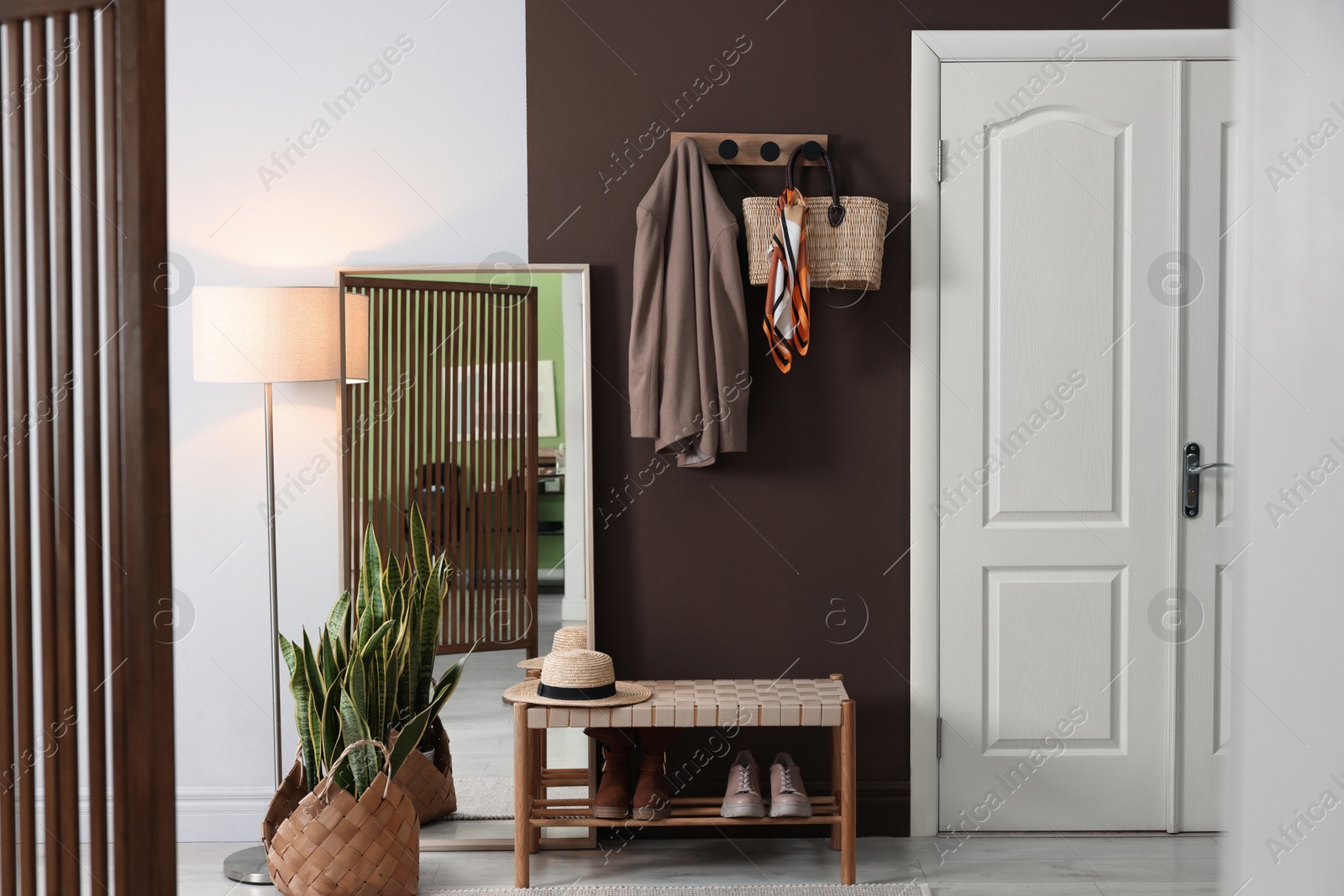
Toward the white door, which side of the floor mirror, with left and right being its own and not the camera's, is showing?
left

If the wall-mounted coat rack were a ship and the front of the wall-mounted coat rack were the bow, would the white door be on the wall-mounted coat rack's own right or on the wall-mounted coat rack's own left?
on the wall-mounted coat rack's own left

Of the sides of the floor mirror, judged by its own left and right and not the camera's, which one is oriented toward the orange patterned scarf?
left

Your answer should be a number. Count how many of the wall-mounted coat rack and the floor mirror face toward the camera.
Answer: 2

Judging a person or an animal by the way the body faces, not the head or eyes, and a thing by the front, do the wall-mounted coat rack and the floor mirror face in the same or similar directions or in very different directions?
same or similar directions

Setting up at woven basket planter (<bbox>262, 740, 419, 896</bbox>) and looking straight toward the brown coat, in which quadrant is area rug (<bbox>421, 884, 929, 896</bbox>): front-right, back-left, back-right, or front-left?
front-right

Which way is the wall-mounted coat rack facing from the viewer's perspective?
toward the camera
